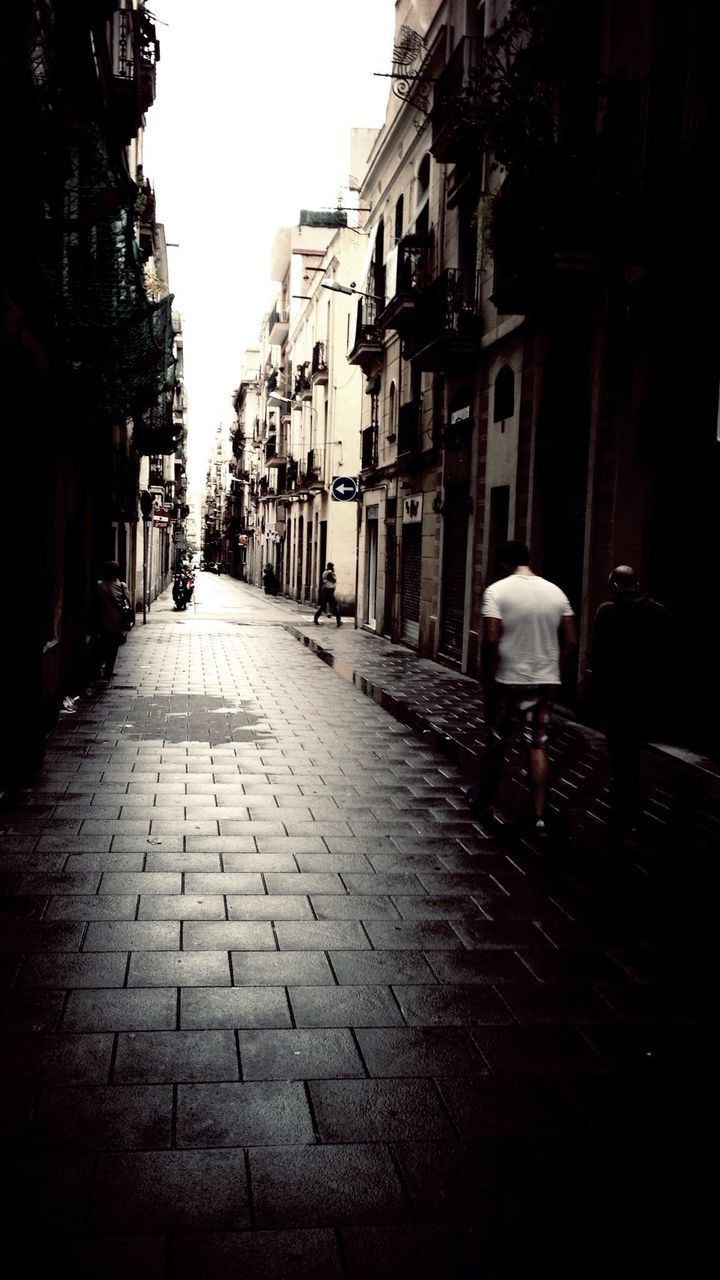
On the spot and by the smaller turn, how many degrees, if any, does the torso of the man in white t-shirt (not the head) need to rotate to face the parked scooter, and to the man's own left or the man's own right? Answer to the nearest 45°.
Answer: approximately 45° to the man's own left

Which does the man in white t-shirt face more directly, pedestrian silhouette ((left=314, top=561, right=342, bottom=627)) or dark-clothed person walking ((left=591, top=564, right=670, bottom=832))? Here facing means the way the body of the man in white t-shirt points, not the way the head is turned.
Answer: the pedestrian silhouette

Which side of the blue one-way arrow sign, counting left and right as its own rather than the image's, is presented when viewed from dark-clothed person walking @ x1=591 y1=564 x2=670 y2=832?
front

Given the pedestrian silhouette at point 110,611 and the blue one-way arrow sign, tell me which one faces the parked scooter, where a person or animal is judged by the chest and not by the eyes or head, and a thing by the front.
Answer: the pedestrian silhouette

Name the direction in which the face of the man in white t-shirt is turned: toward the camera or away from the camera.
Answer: away from the camera

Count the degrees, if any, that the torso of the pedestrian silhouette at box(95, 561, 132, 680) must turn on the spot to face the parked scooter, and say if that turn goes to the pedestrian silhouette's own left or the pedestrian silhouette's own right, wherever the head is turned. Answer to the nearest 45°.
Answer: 0° — they already face it

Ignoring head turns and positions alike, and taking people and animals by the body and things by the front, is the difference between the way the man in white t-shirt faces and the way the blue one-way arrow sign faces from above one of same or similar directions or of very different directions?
very different directions

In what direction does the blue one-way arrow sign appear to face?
toward the camera

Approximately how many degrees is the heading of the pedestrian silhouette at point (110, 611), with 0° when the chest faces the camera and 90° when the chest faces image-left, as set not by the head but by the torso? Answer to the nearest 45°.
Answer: approximately 180°

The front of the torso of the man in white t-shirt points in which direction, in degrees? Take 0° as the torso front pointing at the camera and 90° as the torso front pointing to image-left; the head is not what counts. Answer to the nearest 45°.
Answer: approximately 180°

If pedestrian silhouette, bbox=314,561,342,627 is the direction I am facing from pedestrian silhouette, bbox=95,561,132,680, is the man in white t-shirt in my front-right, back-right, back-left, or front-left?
back-right
